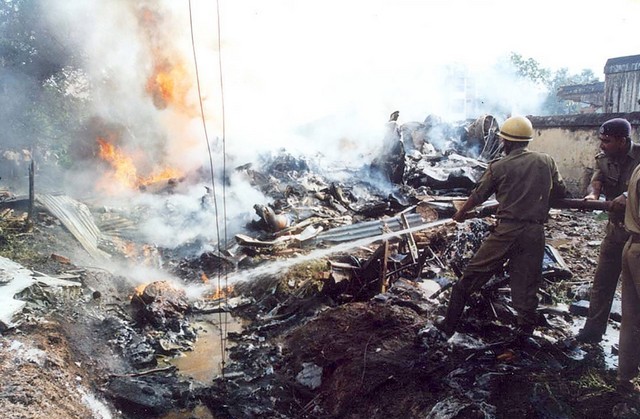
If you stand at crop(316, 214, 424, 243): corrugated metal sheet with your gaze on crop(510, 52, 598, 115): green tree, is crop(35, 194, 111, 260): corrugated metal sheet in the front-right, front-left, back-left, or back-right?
back-left

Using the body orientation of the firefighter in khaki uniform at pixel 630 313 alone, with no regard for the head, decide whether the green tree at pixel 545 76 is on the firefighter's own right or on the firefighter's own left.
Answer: on the firefighter's own right

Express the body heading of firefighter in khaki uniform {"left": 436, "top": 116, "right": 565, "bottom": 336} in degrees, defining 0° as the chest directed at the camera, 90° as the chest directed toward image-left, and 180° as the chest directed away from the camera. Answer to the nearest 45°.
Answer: approximately 135°

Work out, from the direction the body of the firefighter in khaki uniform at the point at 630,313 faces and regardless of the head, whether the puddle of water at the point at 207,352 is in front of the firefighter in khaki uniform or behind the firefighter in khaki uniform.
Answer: in front

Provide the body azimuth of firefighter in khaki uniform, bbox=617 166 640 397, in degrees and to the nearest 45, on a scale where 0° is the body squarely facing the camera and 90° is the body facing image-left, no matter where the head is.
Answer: approximately 90°

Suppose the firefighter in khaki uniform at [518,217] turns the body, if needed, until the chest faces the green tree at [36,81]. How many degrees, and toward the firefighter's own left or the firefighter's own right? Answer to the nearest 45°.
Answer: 0° — they already face it

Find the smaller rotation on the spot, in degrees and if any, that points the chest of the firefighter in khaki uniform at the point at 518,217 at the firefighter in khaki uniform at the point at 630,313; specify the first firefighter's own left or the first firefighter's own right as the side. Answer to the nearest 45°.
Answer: approximately 180°

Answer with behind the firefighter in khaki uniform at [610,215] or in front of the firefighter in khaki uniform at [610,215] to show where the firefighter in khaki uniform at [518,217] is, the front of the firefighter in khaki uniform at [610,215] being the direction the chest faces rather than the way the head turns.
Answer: in front

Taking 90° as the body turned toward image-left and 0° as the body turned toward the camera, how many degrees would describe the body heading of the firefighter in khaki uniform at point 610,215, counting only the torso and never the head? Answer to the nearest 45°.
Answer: approximately 45°

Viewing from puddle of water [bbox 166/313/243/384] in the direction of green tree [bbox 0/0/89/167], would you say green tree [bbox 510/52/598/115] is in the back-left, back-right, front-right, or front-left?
front-right

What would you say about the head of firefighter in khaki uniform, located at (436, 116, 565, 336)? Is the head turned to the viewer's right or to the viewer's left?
to the viewer's left

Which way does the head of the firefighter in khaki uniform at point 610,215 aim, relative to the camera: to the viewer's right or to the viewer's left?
to the viewer's left
